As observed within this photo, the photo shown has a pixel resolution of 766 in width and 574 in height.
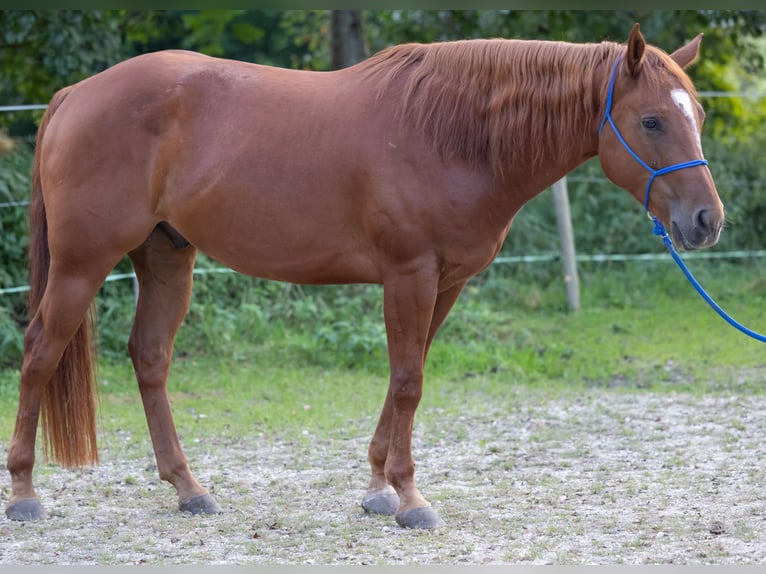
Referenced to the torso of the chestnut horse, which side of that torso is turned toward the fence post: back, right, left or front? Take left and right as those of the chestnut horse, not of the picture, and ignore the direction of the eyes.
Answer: left

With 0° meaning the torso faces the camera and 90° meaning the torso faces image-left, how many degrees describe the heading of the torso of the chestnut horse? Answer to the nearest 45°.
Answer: approximately 270°

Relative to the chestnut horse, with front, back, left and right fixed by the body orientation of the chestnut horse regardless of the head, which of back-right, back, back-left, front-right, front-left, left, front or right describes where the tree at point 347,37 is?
left
